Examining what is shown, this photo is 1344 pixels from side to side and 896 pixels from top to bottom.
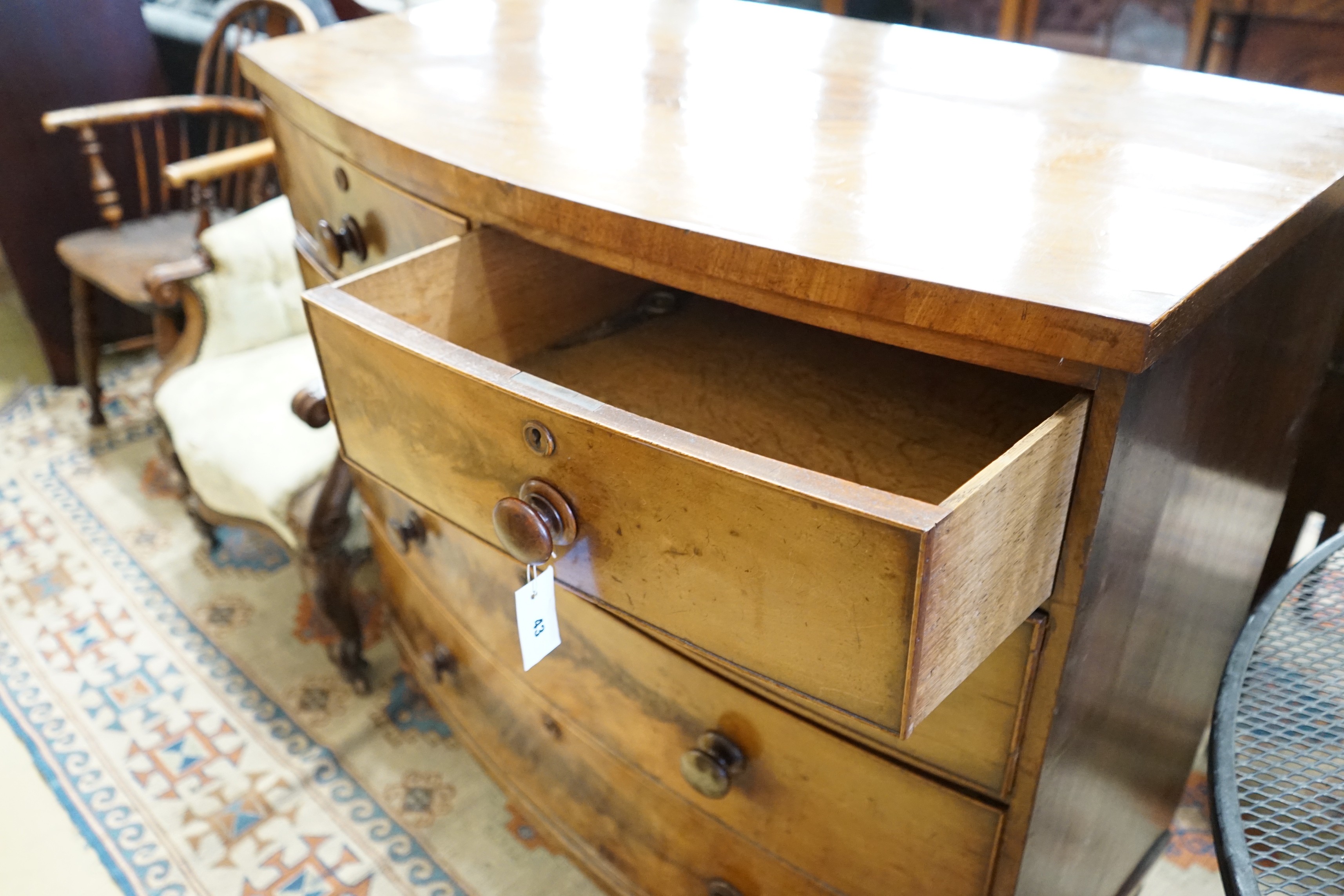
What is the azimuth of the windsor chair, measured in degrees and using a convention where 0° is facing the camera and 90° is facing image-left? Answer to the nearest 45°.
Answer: approximately 45°

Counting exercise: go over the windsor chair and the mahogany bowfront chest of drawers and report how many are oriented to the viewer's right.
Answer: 0

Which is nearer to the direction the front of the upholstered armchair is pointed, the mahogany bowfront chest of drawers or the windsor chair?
the mahogany bowfront chest of drawers

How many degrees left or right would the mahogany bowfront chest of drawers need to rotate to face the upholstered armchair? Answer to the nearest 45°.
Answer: approximately 90° to its right

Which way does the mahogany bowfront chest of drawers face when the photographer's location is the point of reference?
facing the viewer and to the left of the viewer

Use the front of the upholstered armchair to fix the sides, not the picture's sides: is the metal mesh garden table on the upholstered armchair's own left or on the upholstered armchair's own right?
on the upholstered armchair's own left

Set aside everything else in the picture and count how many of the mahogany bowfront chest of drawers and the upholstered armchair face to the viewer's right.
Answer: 0

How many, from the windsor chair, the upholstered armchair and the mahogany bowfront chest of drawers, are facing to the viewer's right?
0
